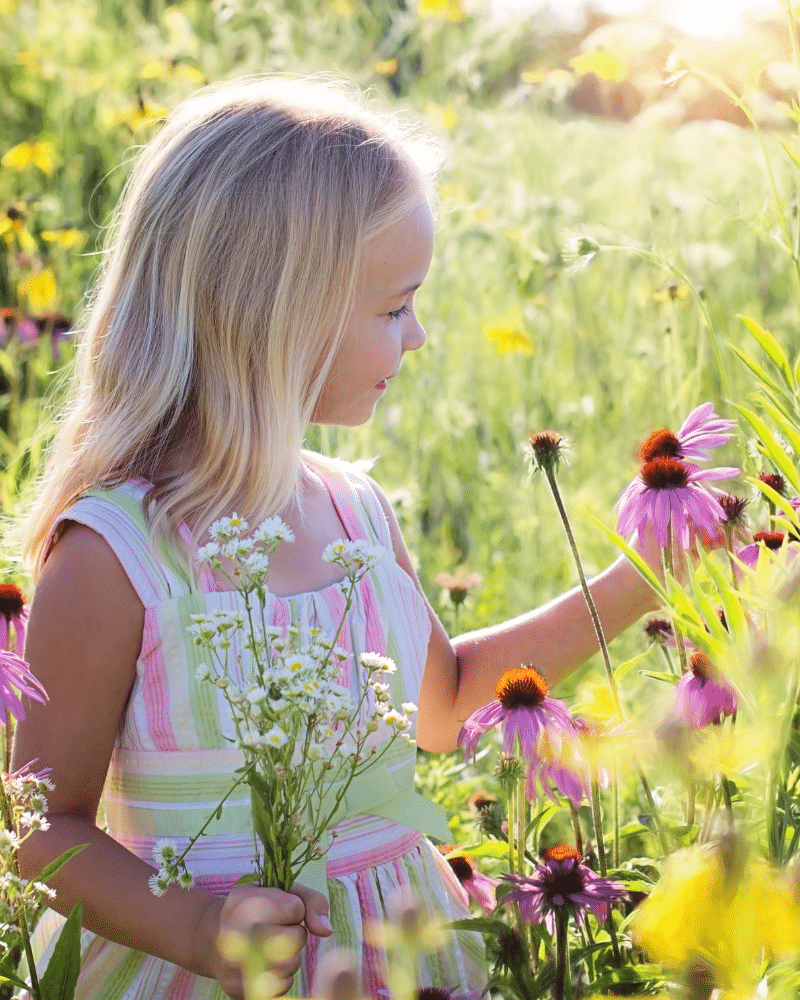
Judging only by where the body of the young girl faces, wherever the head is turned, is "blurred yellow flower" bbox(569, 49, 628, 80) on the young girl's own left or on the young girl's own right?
on the young girl's own left

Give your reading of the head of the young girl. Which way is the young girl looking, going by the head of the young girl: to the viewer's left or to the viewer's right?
to the viewer's right

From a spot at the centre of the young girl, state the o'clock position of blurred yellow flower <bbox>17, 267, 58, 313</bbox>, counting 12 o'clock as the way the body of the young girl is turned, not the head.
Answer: The blurred yellow flower is roughly at 7 o'clock from the young girl.

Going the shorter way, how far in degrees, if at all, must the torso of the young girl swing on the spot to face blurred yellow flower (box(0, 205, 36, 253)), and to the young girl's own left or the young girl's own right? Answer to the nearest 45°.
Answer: approximately 135° to the young girl's own left

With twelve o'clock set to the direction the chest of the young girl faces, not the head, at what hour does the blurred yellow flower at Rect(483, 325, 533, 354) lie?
The blurred yellow flower is roughly at 8 o'clock from the young girl.

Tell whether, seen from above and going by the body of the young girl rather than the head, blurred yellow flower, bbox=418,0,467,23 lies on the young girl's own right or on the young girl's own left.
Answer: on the young girl's own left

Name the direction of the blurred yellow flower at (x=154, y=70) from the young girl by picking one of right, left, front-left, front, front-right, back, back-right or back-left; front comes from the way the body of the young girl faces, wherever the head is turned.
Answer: back-left
